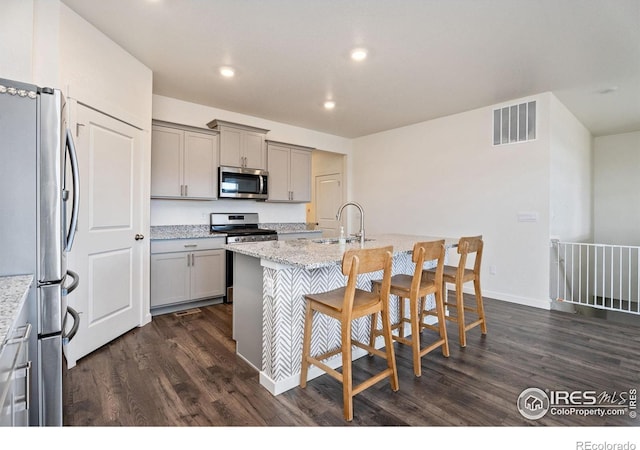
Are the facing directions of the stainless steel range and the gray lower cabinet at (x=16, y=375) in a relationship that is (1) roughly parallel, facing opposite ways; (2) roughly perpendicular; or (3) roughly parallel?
roughly perpendicular

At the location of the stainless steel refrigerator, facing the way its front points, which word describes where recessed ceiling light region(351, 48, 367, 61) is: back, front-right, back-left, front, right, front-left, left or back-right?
front

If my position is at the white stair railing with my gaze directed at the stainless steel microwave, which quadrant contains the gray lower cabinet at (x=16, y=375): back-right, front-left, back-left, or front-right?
front-left

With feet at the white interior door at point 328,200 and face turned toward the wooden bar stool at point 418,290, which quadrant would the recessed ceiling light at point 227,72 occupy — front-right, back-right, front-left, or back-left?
front-right

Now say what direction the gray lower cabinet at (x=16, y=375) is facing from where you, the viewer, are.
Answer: facing to the right of the viewer

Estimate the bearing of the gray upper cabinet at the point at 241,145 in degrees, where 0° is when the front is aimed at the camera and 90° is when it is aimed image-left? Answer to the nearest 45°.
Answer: approximately 315°

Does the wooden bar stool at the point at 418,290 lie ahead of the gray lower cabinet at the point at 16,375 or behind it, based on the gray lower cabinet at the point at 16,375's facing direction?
ahead

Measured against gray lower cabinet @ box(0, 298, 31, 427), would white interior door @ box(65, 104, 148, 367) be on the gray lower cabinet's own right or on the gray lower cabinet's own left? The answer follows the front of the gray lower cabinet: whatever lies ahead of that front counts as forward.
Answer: on the gray lower cabinet's own left

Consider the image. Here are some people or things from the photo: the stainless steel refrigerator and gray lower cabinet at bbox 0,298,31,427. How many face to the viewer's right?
2

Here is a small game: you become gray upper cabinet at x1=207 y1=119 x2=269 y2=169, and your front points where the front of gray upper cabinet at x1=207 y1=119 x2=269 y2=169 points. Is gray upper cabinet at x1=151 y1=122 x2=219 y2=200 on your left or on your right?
on your right

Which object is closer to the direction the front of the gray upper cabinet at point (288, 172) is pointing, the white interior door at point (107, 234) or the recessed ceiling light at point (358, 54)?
the recessed ceiling light

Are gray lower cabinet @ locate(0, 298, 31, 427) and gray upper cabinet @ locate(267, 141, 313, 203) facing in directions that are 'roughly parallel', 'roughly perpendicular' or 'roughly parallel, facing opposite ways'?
roughly perpendicular

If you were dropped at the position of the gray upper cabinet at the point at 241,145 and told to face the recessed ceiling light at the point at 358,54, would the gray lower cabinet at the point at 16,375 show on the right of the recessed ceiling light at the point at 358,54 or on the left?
right

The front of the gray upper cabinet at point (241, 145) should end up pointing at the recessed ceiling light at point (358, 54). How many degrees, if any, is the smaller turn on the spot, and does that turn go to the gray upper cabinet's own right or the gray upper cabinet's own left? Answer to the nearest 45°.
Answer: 0° — it already faces it

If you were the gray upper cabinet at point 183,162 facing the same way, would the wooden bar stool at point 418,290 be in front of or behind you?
in front

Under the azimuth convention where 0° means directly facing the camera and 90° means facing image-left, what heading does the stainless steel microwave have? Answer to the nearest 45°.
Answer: approximately 315°

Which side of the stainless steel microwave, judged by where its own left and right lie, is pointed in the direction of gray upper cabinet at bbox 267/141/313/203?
left
